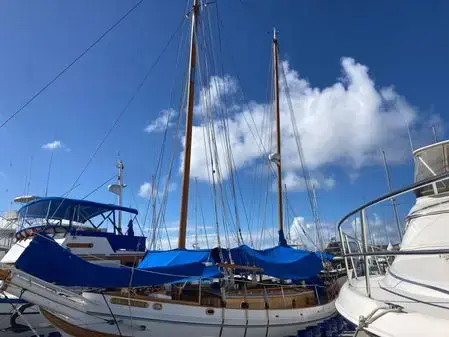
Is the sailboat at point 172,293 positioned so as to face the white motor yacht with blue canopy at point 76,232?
no
